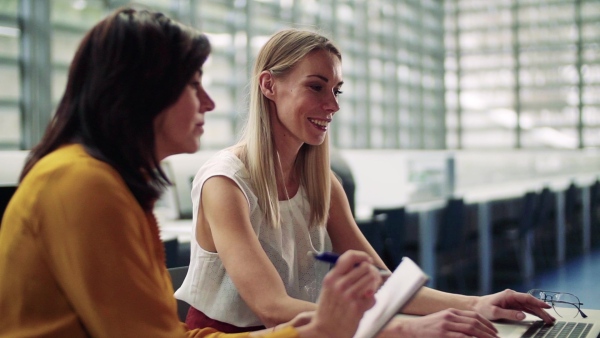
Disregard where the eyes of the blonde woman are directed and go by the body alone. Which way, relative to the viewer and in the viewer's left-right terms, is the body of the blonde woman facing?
facing the viewer and to the right of the viewer

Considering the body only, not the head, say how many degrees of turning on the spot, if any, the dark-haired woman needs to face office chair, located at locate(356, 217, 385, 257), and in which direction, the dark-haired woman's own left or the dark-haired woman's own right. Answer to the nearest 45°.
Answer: approximately 90° to the dark-haired woman's own left

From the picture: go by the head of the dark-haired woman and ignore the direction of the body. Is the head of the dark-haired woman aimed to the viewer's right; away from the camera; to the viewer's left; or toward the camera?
to the viewer's right

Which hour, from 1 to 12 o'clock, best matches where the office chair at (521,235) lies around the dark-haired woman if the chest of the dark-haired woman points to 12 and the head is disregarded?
The office chair is roughly at 10 o'clock from the dark-haired woman.

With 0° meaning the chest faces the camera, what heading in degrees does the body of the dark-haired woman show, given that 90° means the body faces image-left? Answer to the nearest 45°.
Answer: approximately 270°

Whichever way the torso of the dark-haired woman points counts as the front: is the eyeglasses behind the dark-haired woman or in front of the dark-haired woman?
in front

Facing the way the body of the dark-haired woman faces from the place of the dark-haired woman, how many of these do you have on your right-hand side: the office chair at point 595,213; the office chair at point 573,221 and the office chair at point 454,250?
0

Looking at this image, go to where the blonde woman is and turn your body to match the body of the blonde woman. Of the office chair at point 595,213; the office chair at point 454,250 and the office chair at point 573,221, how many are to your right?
0

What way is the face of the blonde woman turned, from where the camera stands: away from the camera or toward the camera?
toward the camera
